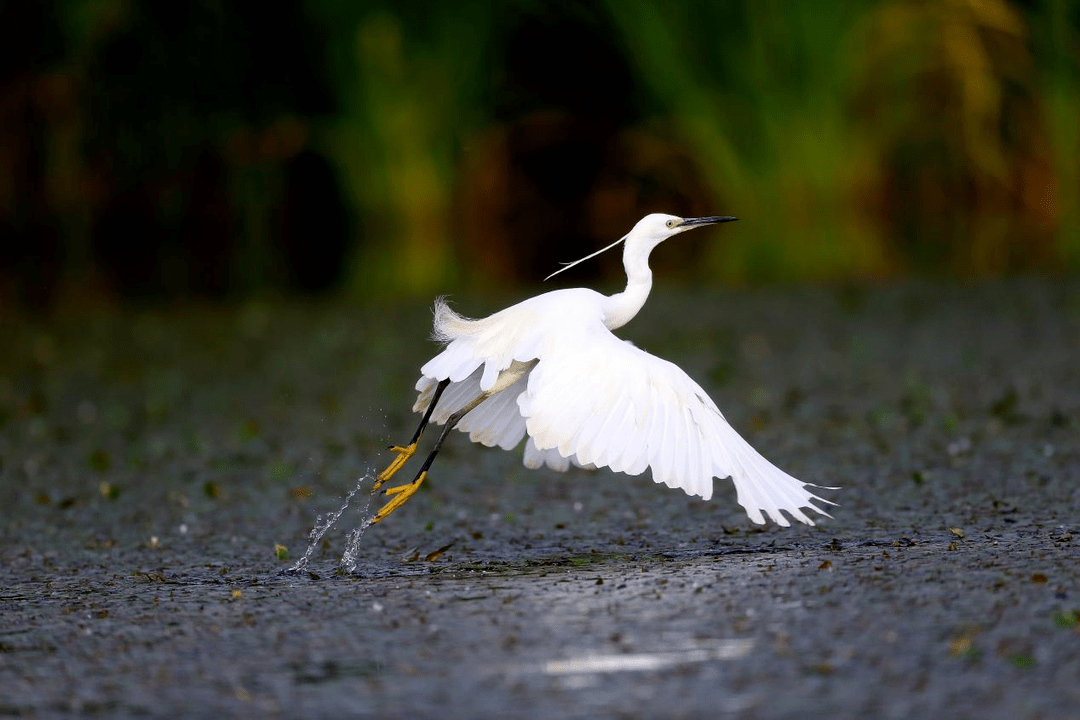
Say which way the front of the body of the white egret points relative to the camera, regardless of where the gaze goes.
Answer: to the viewer's right
